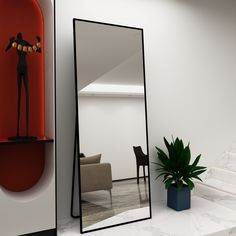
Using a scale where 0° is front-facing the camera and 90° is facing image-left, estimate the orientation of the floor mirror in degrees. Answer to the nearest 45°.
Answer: approximately 315°

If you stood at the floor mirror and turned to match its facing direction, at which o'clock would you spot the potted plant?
The potted plant is roughly at 10 o'clock from the floor mirror.
